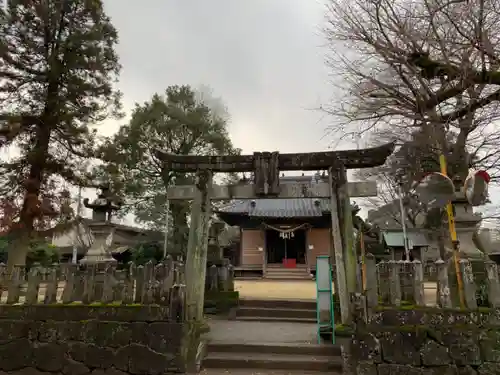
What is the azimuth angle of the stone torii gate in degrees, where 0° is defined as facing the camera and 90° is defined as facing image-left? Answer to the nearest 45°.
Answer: approximately 0°

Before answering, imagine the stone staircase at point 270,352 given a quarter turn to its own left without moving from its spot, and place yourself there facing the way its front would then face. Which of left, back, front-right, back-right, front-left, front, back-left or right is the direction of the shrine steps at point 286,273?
left

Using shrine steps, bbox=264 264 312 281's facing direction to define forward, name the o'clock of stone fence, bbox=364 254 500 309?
The stone fence is roughly at 12 o'clock from the shrine steps.

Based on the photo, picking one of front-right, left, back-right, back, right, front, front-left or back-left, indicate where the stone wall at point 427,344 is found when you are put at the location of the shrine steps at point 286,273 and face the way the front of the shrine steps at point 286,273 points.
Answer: front

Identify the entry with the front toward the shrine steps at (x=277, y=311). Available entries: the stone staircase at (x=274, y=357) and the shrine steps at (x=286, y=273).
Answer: the shrine steps at (x=286, y=273)

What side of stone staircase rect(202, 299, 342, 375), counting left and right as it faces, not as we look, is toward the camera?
front

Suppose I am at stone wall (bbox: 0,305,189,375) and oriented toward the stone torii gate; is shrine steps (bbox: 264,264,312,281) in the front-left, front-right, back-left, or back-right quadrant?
front-left

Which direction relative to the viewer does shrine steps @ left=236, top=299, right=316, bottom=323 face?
toward the camera

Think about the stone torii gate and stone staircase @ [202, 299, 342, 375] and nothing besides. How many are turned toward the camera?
2

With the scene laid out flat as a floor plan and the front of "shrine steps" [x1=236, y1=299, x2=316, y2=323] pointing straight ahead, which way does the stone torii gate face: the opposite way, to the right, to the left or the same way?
the same way

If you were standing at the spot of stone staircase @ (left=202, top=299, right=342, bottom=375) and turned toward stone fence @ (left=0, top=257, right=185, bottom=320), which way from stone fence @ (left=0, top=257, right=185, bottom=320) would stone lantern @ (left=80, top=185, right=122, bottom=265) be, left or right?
right

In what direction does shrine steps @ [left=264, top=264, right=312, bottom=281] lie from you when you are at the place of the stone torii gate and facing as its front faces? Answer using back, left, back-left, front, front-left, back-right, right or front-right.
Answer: back

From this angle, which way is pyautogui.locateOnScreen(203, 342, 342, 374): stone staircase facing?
toward the camera

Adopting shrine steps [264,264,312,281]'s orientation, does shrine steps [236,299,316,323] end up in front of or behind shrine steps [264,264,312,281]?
in front

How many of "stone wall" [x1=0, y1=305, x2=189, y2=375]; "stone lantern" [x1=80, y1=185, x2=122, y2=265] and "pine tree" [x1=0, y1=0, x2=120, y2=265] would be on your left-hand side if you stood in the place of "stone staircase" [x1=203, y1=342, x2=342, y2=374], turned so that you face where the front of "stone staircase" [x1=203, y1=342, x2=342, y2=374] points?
0

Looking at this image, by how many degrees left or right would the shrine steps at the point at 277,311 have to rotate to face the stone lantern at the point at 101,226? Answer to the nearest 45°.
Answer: approximately 90° to its right

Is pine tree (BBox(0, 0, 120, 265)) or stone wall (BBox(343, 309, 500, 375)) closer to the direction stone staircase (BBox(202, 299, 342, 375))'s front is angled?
the stone wall

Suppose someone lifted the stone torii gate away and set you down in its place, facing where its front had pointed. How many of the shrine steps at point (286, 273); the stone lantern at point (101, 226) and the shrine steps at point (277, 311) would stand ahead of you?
0

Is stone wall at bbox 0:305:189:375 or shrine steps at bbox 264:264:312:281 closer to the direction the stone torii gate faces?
the stone wall

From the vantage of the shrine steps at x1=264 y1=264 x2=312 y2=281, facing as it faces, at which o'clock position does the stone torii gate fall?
The stone torii gate is roughly at 12 o'clock from the shrine steps.
